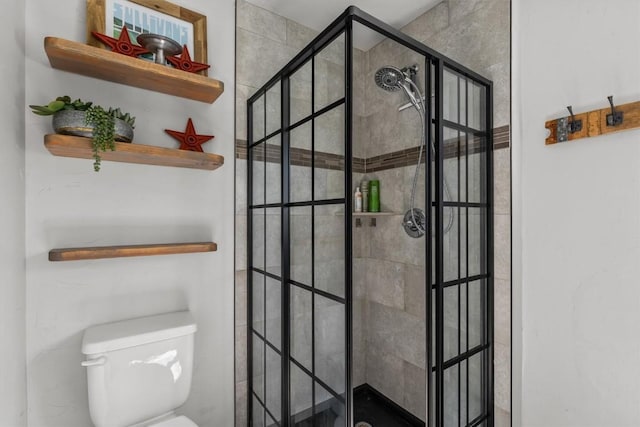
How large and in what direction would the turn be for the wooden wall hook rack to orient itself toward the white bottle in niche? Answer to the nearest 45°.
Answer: approximately 90° to its right

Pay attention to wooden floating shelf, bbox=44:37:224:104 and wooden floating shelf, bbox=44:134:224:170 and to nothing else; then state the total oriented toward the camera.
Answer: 2

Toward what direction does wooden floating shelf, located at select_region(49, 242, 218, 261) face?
toward the camera

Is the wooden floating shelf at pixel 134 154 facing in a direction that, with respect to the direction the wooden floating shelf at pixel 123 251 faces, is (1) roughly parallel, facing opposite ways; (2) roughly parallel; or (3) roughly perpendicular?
roughly parallel

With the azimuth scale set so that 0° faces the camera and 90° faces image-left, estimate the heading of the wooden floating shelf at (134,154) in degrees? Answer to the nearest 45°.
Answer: approximately 0°

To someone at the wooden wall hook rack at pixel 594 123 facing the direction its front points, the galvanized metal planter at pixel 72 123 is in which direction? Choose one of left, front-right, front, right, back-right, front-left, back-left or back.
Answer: front-right

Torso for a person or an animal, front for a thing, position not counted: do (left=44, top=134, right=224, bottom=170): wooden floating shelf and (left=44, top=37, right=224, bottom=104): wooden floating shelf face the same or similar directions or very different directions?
same or similar directions

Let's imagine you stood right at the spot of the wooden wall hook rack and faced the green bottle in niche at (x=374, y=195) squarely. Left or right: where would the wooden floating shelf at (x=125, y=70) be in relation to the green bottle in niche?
left

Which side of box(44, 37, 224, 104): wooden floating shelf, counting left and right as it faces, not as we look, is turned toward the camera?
front

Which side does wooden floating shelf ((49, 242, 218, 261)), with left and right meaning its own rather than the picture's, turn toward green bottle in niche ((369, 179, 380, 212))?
left

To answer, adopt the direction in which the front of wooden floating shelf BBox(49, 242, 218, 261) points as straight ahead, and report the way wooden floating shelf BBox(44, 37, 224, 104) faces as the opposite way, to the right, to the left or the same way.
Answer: the same way

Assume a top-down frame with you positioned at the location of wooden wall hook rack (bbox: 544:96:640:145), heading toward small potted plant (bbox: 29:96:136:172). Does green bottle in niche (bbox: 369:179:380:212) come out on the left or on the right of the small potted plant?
right

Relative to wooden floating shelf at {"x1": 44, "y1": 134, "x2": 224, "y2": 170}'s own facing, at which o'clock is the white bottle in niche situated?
The white bottle in niche is roughly at 9 o'clock from the wooden floating shelf.

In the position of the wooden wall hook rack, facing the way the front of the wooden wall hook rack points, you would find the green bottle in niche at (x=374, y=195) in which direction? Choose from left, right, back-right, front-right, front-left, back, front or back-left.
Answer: right

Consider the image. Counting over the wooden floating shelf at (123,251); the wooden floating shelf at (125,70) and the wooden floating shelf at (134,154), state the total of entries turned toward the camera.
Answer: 3
